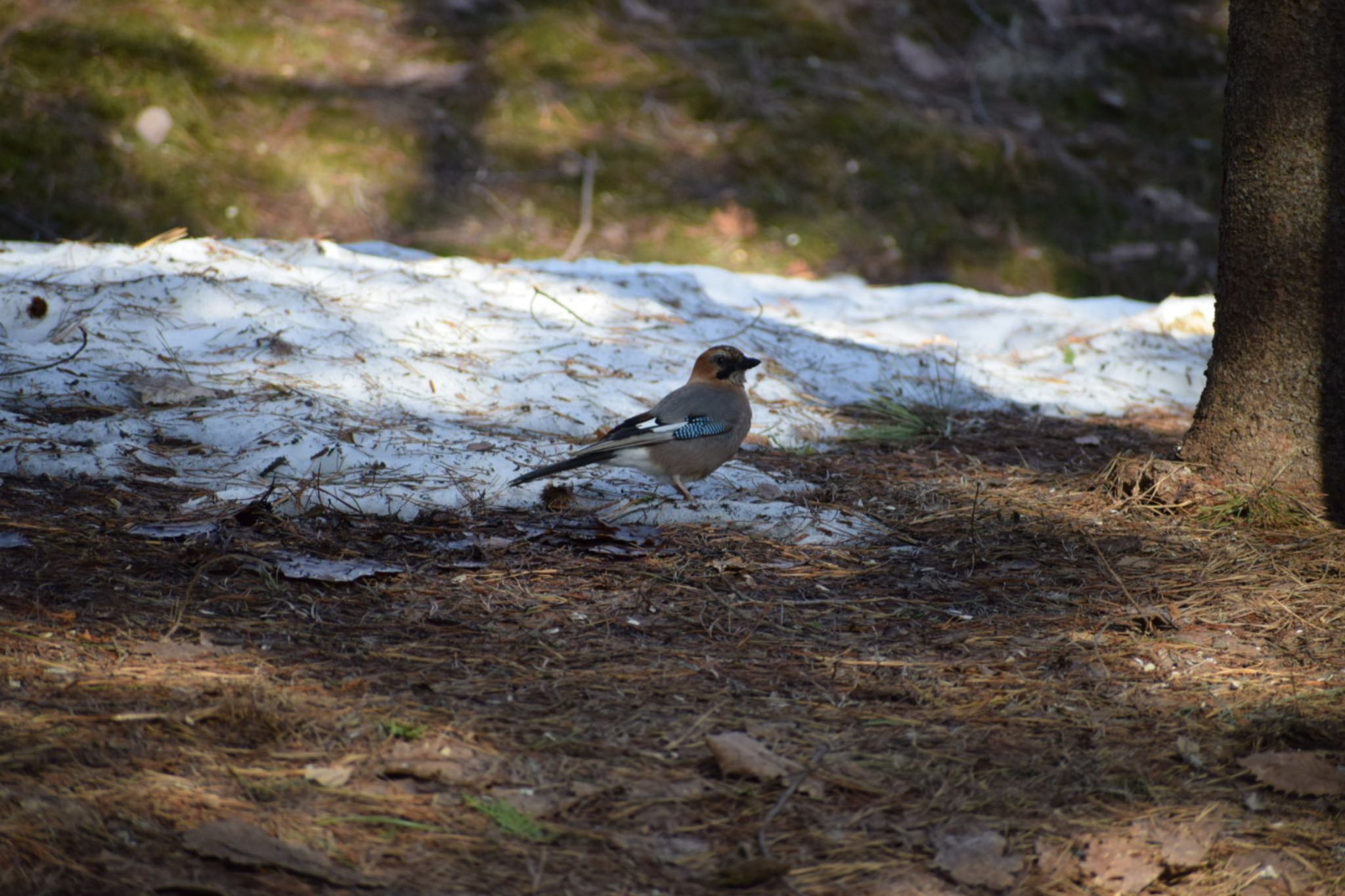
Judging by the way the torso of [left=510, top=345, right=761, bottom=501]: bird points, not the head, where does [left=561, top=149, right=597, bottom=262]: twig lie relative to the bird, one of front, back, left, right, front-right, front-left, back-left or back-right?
left

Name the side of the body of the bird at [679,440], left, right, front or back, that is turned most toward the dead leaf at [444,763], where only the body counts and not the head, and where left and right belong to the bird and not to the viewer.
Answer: right

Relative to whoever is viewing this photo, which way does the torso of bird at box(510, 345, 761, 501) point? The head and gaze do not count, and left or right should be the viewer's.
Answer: facing to the right of the viewer

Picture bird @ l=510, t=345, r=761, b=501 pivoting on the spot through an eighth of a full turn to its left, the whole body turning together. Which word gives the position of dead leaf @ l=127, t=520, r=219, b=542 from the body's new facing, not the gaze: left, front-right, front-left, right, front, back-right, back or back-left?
back

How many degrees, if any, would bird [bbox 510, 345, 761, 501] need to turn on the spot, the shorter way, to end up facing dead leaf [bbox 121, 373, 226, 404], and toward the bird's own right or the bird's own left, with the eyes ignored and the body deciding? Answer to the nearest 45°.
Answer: approximately 180°

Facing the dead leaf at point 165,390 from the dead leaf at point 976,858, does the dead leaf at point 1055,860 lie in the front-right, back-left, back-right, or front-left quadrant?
back-right

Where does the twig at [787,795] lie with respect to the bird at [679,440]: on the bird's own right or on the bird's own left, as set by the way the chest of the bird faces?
on the bird's own right

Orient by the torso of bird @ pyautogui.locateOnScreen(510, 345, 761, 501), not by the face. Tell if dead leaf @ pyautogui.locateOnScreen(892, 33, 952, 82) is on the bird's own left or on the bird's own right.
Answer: on the bird's own left

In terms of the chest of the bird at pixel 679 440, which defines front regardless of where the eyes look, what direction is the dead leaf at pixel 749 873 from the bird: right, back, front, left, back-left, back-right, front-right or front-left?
right

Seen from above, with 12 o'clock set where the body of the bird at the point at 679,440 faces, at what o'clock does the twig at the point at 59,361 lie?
The twig is roughly at 6 o'clock from the bird.

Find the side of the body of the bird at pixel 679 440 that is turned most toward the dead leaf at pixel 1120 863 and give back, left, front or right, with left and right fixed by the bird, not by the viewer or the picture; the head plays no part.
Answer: right

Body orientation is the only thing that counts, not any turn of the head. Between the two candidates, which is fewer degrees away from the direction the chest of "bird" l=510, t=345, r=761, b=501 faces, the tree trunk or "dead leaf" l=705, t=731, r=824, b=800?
the tree trunk

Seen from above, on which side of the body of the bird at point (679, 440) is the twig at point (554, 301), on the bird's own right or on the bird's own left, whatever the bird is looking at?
on the bird's own left
